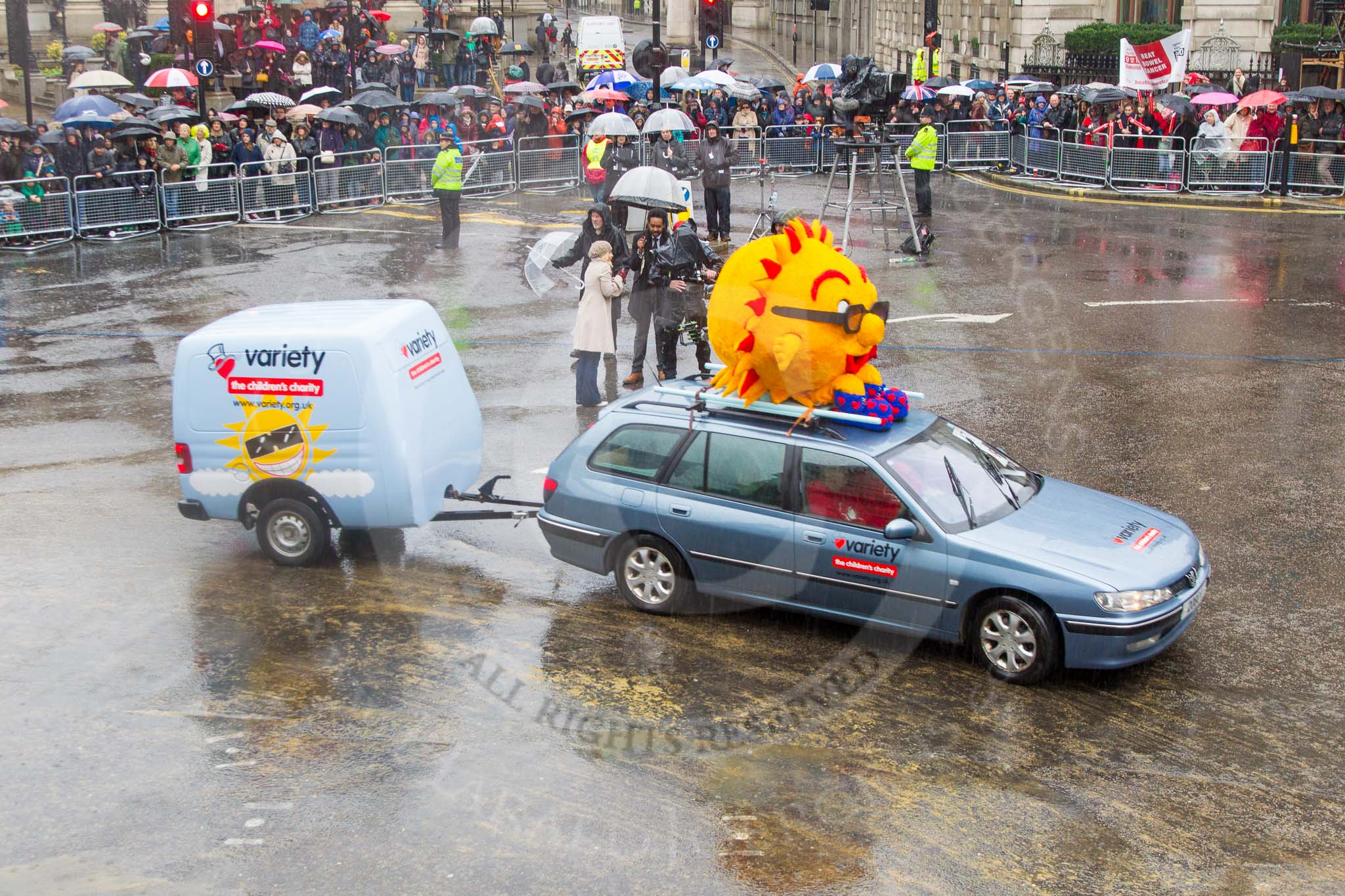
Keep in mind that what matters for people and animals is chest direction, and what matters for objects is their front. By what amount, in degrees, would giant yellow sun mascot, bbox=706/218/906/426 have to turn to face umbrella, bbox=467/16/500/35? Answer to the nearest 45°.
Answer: approximately 135° to its left

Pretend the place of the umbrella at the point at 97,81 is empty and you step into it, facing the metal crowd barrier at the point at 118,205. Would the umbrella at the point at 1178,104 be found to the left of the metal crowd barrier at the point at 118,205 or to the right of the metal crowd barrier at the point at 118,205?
left

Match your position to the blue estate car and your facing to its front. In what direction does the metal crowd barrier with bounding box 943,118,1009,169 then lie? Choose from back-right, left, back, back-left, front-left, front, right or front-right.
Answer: back-left

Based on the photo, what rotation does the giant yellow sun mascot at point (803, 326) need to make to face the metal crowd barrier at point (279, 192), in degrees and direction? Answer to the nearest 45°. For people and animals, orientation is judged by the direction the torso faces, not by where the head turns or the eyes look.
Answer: approximately 180°

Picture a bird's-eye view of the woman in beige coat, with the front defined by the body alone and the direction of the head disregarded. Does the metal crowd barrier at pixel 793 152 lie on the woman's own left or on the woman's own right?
on the woman's own left

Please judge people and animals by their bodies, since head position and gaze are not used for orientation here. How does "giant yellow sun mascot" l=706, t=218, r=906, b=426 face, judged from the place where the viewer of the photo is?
facing the viewer and to the right of the viewer

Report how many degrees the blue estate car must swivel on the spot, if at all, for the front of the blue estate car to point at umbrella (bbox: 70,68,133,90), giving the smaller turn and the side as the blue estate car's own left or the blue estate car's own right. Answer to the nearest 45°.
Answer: approximately 180°

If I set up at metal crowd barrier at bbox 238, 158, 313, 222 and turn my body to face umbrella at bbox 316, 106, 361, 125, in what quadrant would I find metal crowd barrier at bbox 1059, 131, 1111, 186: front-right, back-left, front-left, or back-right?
front-right

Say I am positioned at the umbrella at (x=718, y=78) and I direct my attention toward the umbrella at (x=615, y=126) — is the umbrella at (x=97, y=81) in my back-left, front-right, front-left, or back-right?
front-right

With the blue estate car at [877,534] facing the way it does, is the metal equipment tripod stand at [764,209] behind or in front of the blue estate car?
behind
